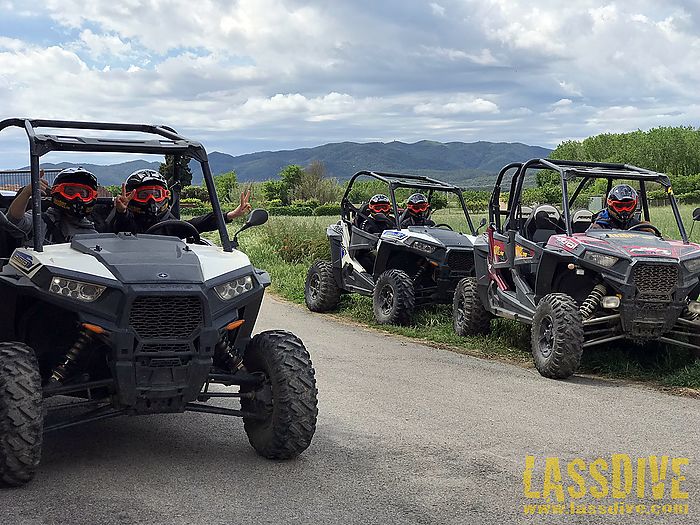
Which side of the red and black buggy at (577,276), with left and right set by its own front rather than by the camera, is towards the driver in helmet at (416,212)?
back

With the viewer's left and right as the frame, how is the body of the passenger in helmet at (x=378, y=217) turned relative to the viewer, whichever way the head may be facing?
facing the viewer and to the right of the viewer

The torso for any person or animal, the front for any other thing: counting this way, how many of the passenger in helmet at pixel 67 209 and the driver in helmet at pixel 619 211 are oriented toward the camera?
2

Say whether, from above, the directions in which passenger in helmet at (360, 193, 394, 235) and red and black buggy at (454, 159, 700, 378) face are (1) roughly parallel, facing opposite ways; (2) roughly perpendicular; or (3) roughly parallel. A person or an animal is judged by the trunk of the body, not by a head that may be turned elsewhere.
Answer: roughly parallel

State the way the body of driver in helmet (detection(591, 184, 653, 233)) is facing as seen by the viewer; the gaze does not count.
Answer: toward the camera

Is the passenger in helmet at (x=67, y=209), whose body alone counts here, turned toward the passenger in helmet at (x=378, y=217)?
no

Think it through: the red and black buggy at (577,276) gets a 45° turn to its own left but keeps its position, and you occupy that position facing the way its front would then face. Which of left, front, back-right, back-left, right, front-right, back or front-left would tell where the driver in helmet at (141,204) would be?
back-right

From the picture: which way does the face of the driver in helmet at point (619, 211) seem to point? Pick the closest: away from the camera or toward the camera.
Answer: toward the camera

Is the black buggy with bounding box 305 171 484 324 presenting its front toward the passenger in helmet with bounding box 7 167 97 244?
no

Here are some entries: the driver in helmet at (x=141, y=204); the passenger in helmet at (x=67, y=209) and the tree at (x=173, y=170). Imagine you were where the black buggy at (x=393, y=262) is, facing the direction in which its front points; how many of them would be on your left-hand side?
0

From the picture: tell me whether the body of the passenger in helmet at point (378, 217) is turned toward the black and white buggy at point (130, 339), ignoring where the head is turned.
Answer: no

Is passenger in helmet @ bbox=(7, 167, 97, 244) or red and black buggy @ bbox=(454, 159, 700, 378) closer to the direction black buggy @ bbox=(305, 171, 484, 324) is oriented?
the red and black buggy

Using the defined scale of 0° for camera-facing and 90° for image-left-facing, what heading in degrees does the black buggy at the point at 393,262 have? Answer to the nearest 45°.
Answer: approximately 315°

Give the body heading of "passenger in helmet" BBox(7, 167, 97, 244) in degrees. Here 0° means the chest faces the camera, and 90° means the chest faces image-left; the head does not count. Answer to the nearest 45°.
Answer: approximately 0°

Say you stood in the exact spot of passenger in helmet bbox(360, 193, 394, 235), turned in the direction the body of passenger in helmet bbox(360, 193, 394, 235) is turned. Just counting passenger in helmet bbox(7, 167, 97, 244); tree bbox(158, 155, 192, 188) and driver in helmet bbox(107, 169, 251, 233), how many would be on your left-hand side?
0

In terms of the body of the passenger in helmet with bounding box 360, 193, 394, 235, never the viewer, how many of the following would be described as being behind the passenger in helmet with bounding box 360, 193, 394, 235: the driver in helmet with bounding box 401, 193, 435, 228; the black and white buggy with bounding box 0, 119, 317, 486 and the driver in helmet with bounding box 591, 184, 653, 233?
0

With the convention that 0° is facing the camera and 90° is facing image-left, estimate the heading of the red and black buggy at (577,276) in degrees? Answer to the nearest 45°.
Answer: approximately 315°

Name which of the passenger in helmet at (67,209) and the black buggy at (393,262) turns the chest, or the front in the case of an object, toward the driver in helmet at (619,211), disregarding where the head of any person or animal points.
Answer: the black buggy

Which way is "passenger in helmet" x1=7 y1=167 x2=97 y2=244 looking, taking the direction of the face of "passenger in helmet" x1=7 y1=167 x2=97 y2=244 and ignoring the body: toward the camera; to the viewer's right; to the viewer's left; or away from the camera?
toward the camera
